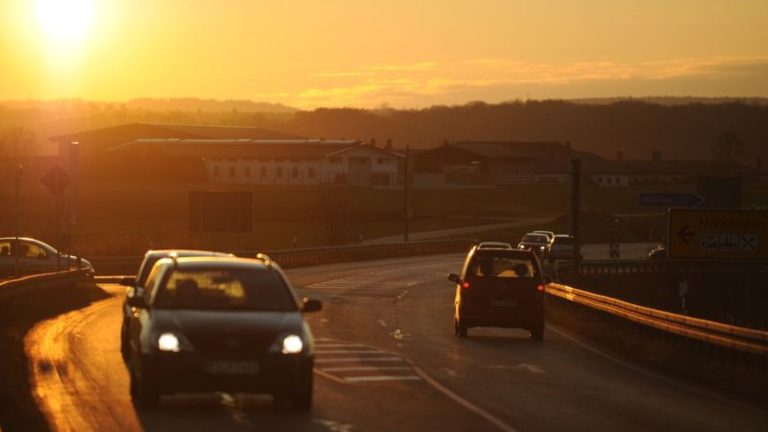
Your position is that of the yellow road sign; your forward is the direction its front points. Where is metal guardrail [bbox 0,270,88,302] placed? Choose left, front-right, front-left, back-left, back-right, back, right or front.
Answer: front-right

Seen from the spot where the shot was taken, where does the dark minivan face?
facing away from the viewer

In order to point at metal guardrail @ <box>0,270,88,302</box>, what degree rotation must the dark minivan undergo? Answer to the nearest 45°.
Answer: approximately 90° to its left

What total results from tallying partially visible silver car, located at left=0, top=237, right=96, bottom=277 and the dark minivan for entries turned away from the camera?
1

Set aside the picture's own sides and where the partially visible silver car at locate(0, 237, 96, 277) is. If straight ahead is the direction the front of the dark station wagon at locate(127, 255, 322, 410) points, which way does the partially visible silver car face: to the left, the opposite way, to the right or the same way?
to the left

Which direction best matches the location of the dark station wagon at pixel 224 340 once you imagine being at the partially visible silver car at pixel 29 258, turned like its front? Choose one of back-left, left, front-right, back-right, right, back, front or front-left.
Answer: right

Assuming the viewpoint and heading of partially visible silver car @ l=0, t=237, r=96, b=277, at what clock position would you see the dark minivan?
The dark minivan is roughly at 2 o'clock from the partially visible silver car.

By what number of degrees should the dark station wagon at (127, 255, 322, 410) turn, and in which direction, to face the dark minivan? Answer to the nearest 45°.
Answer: approximately 135° to its left

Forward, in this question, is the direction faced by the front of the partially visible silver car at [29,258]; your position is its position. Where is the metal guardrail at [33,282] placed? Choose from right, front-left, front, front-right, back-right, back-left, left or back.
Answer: right

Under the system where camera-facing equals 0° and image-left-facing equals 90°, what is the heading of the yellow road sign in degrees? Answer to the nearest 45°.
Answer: approximately 0°

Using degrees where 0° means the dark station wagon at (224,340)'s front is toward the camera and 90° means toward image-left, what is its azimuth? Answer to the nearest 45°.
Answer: approximately 0°

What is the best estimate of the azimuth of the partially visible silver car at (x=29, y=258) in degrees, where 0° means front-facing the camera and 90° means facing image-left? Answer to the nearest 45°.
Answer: approximately 270°

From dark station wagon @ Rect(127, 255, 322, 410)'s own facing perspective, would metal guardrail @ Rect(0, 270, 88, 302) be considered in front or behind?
behind

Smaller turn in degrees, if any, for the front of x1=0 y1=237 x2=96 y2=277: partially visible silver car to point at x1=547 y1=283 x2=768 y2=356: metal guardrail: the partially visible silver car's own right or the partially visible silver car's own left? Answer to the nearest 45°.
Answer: approximately 45° to the partially visible silver car's own right

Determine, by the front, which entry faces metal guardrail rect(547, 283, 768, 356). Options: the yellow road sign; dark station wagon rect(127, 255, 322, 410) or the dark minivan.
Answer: the yellow road sign
